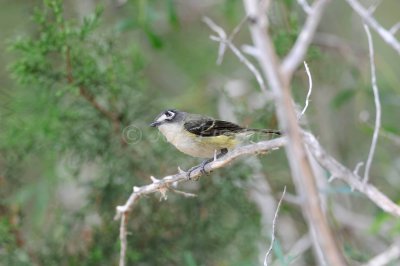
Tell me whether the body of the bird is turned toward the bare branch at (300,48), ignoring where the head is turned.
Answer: no

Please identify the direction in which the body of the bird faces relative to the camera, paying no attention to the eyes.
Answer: to the viewer's left
